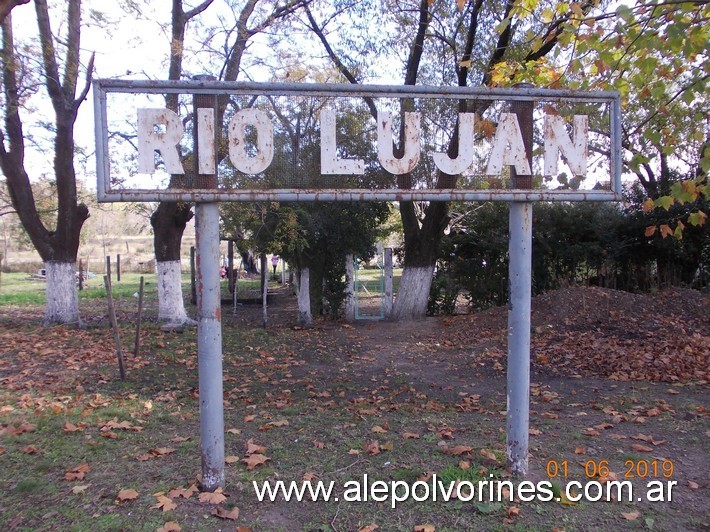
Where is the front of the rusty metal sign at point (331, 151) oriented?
toward the camera

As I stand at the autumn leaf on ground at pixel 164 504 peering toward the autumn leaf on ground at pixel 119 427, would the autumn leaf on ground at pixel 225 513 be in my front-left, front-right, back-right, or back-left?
back-right

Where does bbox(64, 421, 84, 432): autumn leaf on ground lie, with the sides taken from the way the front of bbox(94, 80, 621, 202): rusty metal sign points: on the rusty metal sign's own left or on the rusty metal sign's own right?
on the rusty metal sign's own right

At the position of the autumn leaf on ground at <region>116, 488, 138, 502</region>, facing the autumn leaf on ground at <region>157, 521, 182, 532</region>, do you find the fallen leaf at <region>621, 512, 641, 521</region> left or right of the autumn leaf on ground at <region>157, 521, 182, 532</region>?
left

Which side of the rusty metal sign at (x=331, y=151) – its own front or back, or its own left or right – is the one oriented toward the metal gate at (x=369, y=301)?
back
